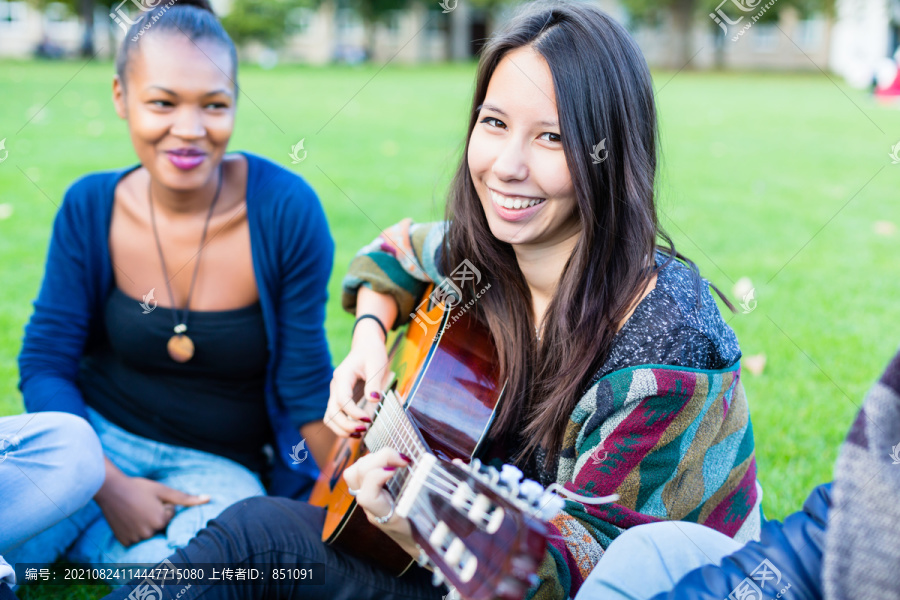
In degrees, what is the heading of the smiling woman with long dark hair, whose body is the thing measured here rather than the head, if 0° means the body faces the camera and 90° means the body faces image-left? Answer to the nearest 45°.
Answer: approximately 45°

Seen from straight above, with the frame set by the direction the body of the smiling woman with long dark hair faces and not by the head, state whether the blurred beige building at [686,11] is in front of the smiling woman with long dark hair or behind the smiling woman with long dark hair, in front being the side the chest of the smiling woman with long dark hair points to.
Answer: behind
